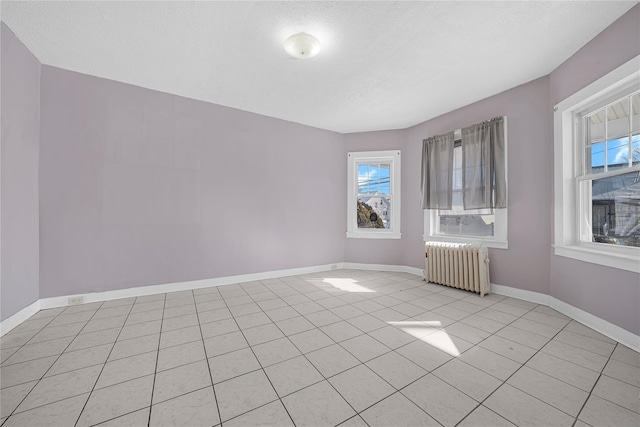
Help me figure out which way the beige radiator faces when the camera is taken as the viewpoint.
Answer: facing the viewer and to the left of the viewer

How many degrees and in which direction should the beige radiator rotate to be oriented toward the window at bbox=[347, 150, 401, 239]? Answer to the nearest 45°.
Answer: approximately 90° to its right

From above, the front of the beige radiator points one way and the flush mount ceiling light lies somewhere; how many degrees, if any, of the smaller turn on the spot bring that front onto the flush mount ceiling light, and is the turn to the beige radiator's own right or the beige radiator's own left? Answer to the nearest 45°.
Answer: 0° — it already faces it

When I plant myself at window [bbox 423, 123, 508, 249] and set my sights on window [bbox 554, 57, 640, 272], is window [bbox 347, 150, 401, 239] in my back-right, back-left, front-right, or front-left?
back-right

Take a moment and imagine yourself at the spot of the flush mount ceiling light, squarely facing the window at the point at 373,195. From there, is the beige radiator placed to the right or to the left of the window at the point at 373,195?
right
